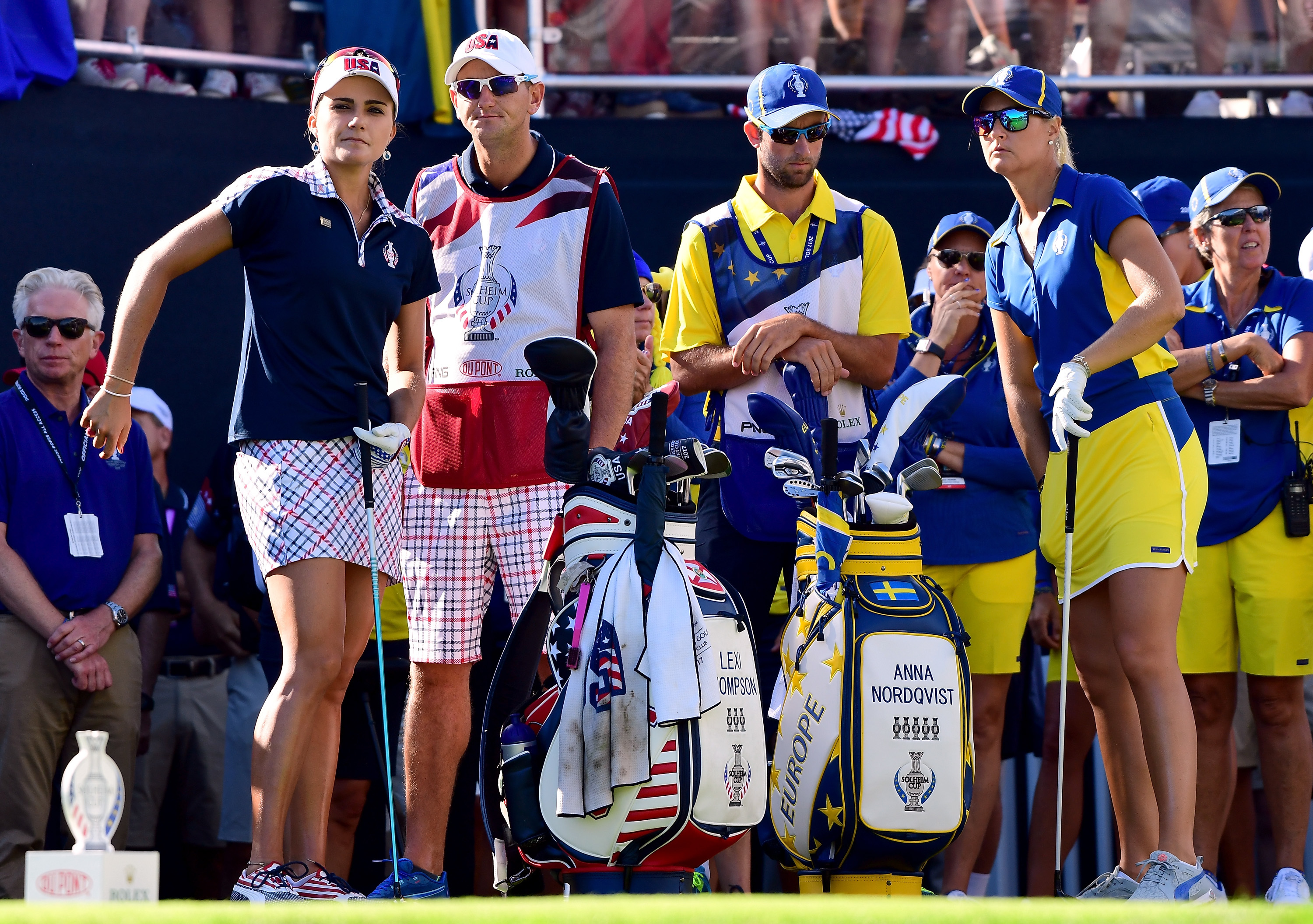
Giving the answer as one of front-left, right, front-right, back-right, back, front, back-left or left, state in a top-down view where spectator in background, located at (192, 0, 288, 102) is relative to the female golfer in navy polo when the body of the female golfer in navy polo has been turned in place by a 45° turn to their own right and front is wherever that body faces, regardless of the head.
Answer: back

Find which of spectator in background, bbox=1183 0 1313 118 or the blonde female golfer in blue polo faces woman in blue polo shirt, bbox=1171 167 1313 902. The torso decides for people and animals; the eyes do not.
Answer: the spectator in background

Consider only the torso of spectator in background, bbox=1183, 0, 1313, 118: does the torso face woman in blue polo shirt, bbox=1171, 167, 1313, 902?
yes

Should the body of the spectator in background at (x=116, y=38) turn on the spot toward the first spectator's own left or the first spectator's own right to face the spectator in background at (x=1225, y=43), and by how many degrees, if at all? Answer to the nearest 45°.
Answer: approximately 45° to the first spectator's own left

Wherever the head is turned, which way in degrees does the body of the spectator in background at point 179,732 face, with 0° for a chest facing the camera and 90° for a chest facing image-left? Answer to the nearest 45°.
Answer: approximately 0°

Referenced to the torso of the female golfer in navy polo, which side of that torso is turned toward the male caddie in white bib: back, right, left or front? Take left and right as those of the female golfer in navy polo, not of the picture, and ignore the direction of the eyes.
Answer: left

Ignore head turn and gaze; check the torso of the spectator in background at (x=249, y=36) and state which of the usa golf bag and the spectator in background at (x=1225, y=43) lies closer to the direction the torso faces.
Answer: the usa golf bag
